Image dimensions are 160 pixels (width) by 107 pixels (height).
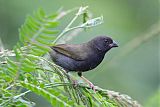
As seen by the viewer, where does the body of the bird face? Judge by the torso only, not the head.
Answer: to the viewer's right
